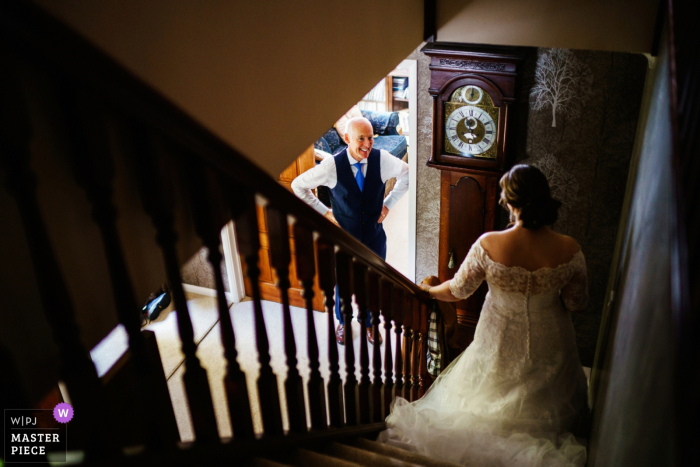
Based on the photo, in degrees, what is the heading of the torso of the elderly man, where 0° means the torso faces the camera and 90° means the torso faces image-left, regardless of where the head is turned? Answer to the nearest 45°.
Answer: approximately 0°

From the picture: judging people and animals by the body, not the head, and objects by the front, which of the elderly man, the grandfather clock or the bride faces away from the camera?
the bride

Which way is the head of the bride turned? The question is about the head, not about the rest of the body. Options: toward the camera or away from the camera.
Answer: away from the camera

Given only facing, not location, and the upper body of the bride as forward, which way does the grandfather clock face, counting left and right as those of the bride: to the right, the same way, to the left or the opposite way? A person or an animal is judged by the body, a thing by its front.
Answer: the opposite way

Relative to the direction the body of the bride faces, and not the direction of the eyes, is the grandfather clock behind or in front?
in front

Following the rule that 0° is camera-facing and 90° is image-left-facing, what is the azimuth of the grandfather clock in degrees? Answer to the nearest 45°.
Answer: approximately 0°

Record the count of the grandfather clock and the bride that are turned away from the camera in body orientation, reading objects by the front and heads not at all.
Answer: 1

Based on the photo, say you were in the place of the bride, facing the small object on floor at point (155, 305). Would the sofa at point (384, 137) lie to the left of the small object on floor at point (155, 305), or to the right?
right

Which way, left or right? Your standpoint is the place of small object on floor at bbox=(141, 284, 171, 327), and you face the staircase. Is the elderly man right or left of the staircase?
left

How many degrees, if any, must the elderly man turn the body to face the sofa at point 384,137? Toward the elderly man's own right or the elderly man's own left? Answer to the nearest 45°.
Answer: approximately 180°

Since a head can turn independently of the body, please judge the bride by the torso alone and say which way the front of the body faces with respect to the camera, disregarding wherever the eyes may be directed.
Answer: away from the camera

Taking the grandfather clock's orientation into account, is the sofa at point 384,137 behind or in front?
behind
